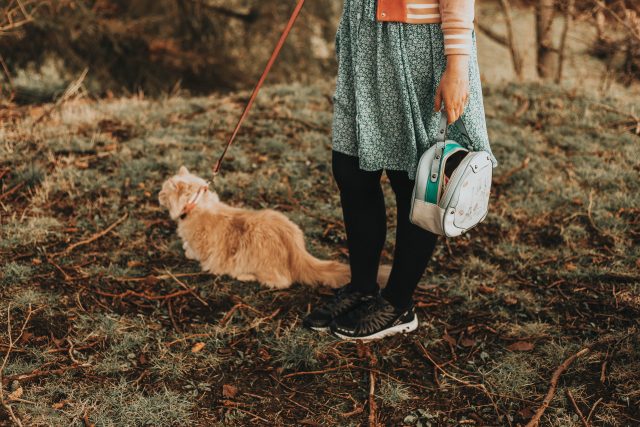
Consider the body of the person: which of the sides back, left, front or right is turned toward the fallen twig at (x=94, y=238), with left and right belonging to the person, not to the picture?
right

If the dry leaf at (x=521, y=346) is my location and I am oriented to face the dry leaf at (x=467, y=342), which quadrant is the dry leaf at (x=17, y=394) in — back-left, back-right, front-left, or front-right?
front-left

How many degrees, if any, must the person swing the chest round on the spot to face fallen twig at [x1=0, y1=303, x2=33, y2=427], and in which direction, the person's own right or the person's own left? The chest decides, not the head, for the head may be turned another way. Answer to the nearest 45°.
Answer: approximately 45° to the person's own right

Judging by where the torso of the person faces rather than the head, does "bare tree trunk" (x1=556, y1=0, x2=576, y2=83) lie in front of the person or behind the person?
behind

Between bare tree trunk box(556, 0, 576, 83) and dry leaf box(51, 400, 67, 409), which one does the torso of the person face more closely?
the dry leaf

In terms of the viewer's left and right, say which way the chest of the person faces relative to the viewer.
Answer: facing the viewer and to the left of the viewer

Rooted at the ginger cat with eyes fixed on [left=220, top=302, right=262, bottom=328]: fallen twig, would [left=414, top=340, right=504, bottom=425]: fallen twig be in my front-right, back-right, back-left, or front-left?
front-left

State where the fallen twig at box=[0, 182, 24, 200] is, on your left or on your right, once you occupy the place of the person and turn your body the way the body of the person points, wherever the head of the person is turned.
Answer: on your right

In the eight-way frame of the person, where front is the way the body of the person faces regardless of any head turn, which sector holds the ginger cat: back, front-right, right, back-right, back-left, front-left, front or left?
right
